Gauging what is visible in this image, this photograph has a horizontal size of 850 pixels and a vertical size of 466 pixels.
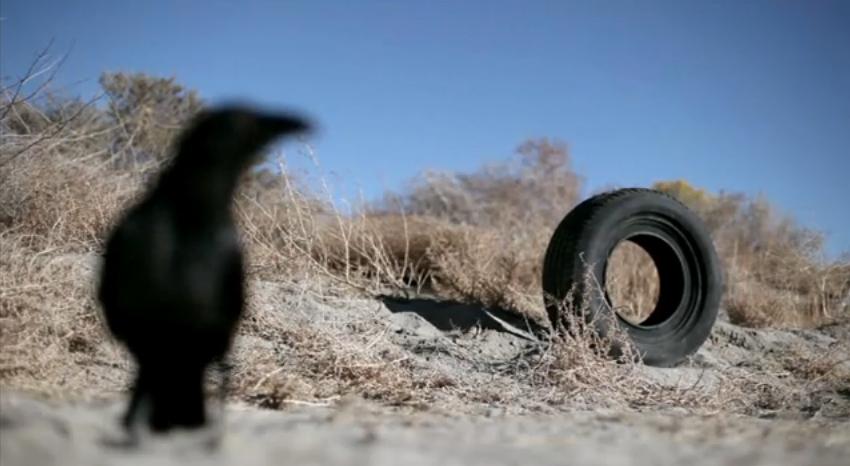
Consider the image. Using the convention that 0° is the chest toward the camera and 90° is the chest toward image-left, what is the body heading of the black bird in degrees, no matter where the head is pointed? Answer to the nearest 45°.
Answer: approximately 225°

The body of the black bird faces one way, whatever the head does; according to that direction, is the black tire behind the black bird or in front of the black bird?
in front
